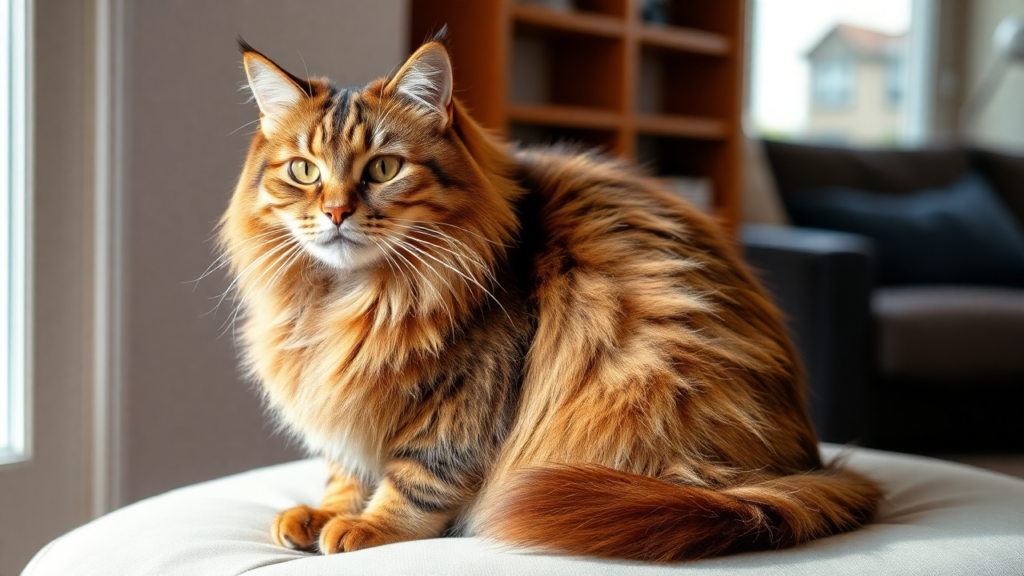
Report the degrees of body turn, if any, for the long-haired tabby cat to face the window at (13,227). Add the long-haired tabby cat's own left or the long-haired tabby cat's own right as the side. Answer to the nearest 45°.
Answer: approximately 90° to the long-haired tabby cat's own right

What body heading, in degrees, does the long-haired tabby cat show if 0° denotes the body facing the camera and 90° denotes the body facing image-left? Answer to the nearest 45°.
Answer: approximately 45°

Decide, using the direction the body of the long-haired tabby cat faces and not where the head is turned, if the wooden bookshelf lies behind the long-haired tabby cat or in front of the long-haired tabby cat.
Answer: behind

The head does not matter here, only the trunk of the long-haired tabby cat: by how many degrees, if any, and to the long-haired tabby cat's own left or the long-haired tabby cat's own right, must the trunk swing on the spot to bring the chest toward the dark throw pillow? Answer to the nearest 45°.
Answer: approximately 180°
